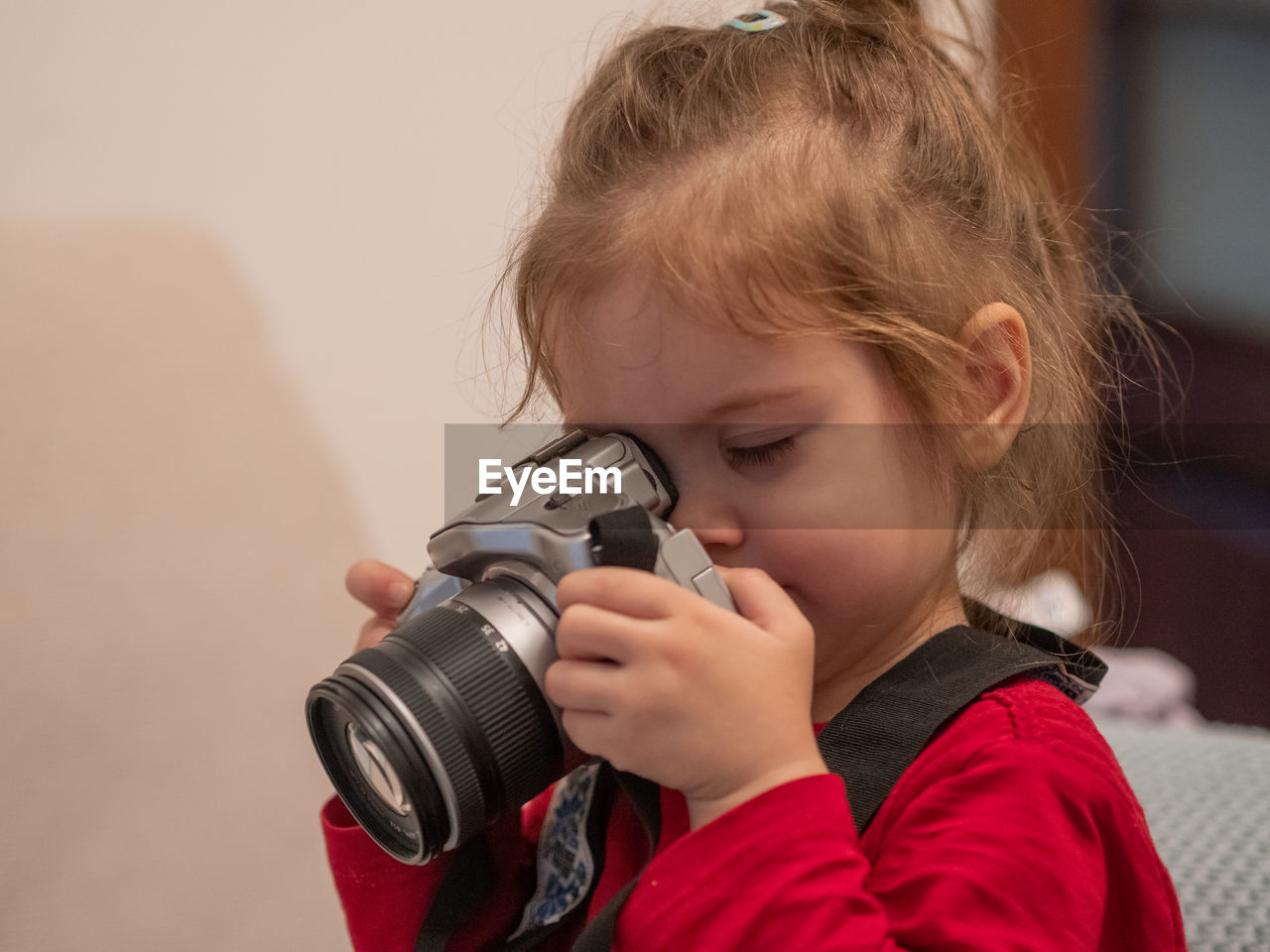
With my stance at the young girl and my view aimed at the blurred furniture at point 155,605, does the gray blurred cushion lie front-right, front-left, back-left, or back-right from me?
back-right

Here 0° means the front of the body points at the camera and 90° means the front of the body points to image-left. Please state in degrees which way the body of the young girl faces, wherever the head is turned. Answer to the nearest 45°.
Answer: approximately 45°

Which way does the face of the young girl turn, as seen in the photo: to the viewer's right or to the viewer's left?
to the viewer's left
